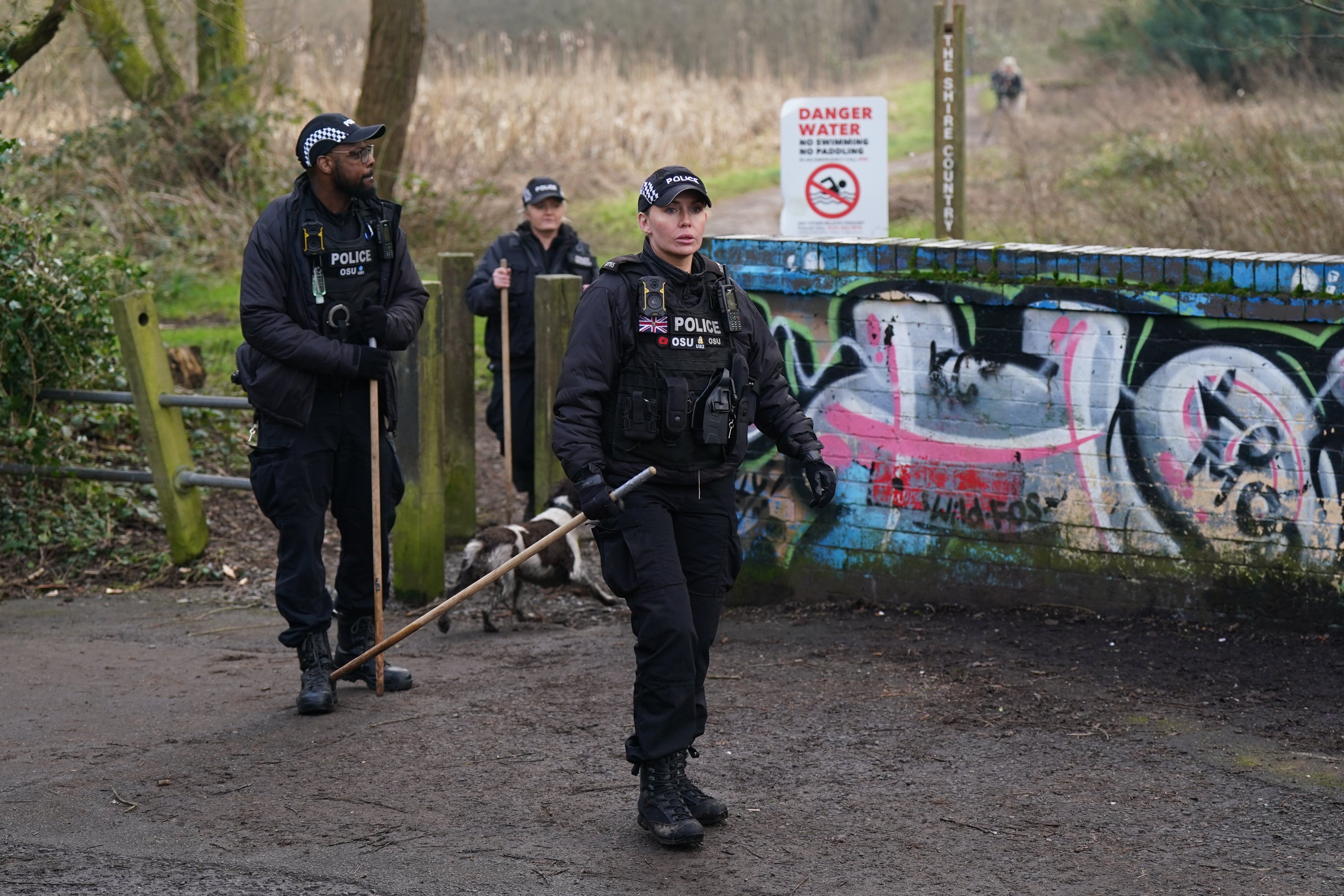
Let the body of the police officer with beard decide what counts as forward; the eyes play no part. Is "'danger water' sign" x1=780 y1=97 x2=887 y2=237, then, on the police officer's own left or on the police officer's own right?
on the police officer's own left

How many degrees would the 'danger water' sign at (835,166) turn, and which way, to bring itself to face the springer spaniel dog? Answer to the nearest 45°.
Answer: approximately 45° to its right

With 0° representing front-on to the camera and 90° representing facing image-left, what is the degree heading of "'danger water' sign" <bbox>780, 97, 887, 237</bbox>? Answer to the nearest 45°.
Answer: approximately 0°

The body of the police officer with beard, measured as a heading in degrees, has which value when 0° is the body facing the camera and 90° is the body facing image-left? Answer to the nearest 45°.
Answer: approximately 315°

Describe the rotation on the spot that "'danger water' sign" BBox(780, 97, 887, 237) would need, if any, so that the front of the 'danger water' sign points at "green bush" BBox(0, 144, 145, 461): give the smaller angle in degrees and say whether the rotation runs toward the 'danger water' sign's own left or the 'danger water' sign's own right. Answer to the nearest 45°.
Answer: approximately 90° to the 'danger water' sign's own right

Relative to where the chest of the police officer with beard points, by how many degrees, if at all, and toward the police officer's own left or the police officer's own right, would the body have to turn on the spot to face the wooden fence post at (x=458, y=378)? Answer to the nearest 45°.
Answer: approximately 135° to the police officer's own left

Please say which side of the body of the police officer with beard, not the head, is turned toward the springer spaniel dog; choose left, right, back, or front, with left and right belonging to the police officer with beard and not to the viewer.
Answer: left

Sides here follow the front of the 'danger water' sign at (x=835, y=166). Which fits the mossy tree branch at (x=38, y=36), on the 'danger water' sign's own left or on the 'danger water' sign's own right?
on the 'danger water' sign's own right

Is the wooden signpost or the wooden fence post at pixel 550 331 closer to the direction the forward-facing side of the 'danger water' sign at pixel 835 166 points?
the wooden fence post

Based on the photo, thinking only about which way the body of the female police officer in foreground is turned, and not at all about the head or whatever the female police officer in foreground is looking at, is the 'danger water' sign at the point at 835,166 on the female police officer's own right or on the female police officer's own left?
on the female police officer's own left

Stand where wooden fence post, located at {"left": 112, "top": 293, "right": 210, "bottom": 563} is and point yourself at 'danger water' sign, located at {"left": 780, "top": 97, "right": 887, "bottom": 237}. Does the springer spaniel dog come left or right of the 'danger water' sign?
right
